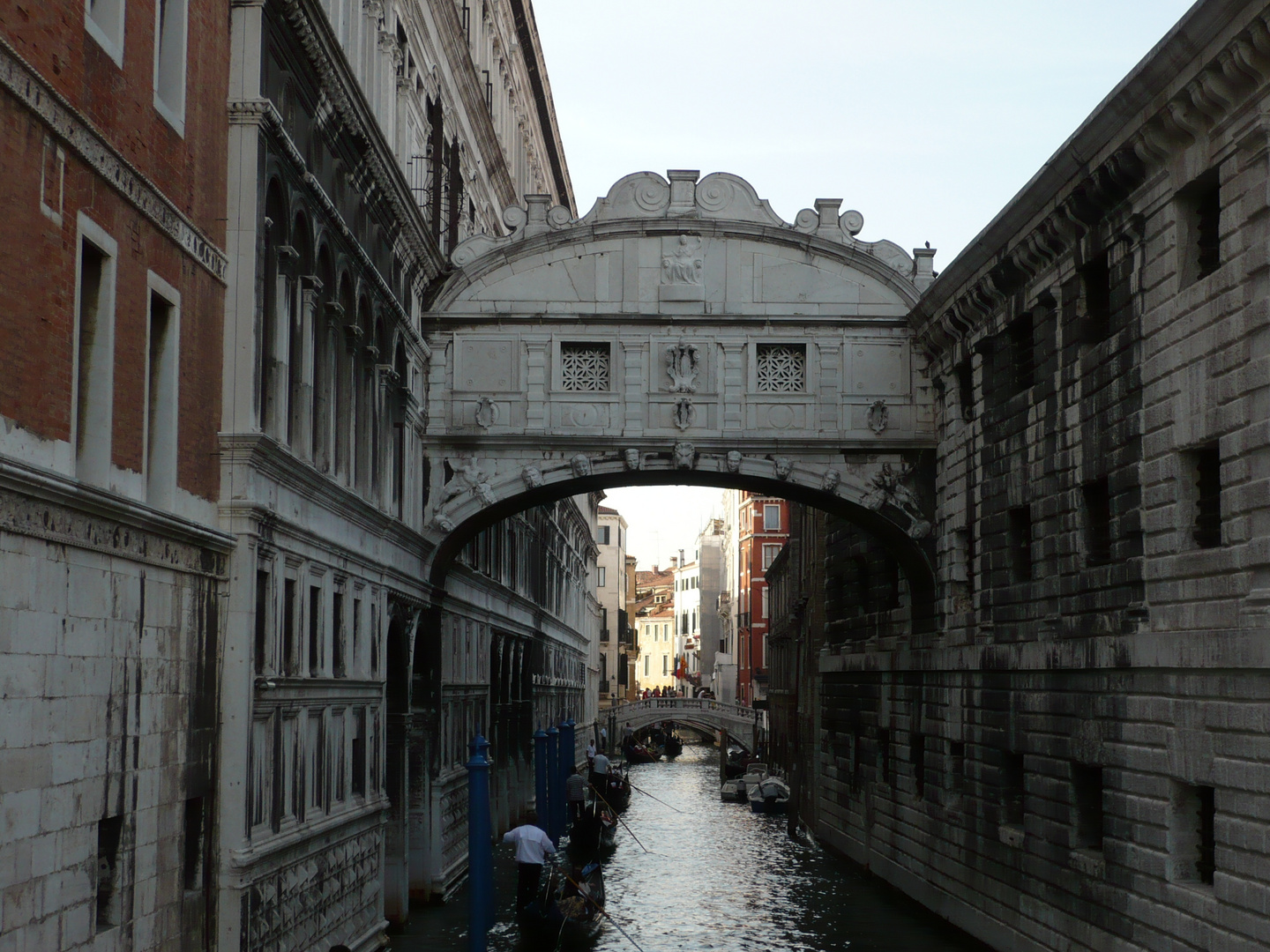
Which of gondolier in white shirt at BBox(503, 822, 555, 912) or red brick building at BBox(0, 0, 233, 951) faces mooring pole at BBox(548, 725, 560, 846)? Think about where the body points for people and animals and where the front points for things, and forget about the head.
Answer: the gondolier in white shirt

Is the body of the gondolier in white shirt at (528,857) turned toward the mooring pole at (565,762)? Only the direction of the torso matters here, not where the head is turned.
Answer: yes

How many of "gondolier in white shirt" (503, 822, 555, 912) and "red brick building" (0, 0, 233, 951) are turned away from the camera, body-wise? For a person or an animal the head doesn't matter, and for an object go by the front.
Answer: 1

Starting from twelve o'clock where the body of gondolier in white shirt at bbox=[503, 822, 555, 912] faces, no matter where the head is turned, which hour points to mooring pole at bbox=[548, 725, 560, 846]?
The mooring pole is roughly at 12 o'clock from the gondolier in white shirt.

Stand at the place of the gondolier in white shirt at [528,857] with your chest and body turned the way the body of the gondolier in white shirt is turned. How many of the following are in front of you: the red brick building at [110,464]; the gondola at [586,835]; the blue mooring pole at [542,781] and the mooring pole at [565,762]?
3

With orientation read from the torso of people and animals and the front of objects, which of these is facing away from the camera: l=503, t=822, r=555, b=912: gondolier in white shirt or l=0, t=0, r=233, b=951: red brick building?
the gondolier in white shirt

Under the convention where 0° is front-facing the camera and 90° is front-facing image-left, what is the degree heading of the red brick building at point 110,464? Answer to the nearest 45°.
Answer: approximately 315°

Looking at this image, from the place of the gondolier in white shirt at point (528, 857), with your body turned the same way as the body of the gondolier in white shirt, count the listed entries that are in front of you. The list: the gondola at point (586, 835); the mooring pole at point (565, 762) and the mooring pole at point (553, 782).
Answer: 3

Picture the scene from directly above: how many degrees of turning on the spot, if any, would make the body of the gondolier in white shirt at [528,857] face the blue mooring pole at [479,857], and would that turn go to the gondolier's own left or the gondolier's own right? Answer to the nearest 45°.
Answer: approximately 135° to the gondolier's own left

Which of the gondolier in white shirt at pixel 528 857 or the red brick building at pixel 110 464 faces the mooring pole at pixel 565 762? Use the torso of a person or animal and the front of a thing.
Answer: the gondolier in white shirt

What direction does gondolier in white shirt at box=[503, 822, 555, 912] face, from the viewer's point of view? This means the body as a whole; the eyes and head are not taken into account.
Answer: away from the camera

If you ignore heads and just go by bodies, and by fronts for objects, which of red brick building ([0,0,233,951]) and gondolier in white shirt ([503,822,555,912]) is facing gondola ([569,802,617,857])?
the gondolier in white shirt
